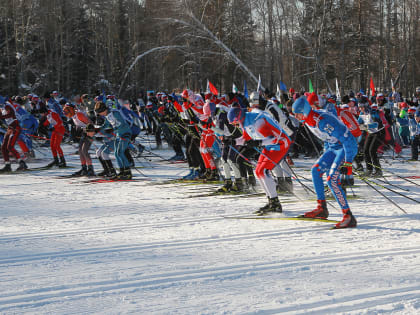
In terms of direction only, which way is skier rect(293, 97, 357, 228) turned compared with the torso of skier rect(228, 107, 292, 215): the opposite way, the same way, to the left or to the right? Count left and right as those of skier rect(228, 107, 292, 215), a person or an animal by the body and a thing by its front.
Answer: the same way

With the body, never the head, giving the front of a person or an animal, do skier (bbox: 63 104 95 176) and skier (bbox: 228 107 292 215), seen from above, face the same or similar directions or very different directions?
same or similar directions

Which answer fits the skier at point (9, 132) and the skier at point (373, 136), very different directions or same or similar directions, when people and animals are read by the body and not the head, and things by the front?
same or similar directions

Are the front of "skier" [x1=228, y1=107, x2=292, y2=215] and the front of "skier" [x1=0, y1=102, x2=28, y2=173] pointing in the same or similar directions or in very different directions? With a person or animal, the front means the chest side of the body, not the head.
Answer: same or similar directions

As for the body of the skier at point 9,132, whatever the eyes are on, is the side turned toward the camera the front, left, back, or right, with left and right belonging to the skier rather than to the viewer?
left

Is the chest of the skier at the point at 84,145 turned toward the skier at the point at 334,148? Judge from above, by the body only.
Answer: no
